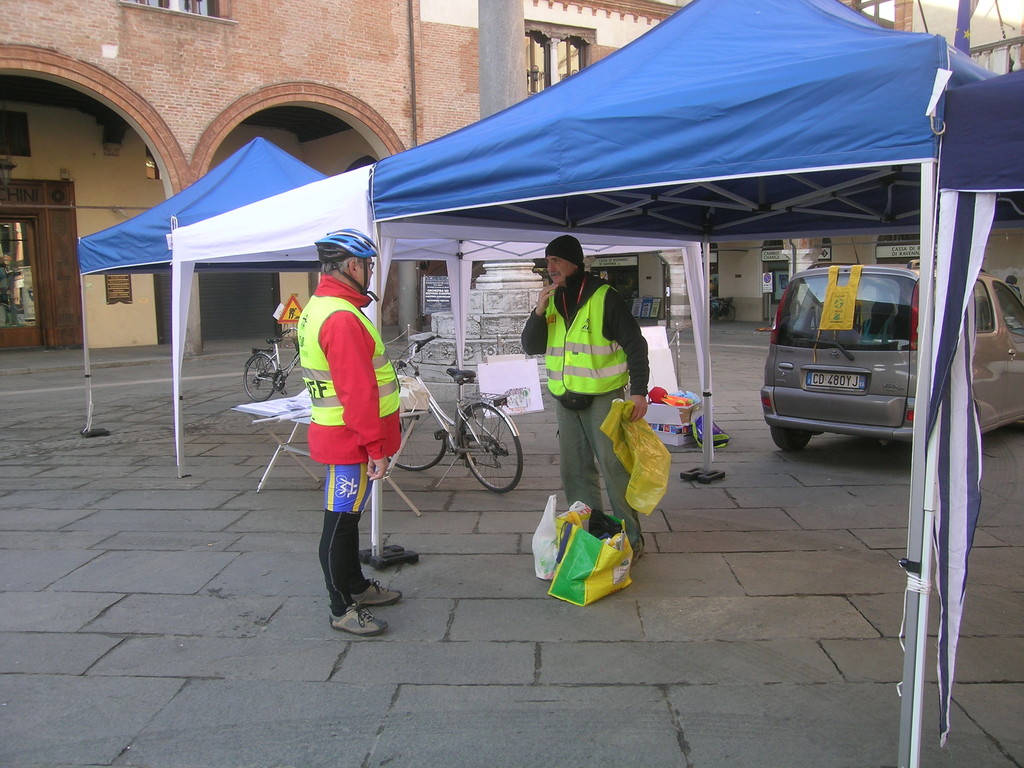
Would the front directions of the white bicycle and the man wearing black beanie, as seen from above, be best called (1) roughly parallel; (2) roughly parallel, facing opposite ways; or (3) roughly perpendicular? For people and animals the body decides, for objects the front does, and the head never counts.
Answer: roughly perpendicular

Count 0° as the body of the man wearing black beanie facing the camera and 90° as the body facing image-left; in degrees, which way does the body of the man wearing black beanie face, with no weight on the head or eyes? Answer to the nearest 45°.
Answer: approximately 45°

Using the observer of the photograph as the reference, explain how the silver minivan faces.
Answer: facing away from the viewer and to the right of the viewer

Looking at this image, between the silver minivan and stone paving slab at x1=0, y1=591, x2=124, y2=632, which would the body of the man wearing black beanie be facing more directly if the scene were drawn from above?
the stone paving slab

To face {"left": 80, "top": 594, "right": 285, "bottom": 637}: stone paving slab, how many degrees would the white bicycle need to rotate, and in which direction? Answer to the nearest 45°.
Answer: approximately 90° to its left

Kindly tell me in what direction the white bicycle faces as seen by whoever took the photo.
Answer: facing away from the viewer and to the left of the viewer

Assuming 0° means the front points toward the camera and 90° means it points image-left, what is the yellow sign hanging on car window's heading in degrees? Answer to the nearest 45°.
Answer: approximately 0°

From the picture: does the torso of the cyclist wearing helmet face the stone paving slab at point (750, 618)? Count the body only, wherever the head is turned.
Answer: yes

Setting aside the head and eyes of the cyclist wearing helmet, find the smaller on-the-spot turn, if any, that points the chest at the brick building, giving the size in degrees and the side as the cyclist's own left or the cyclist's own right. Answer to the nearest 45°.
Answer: approximately 90° to the cyclist's own left

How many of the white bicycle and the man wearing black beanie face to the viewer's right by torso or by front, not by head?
0

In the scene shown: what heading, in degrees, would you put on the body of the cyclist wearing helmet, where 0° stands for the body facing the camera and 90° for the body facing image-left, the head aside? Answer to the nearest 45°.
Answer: approximately 270°

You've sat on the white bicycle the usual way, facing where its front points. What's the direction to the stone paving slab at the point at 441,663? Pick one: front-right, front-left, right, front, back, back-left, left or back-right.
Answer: back-left
